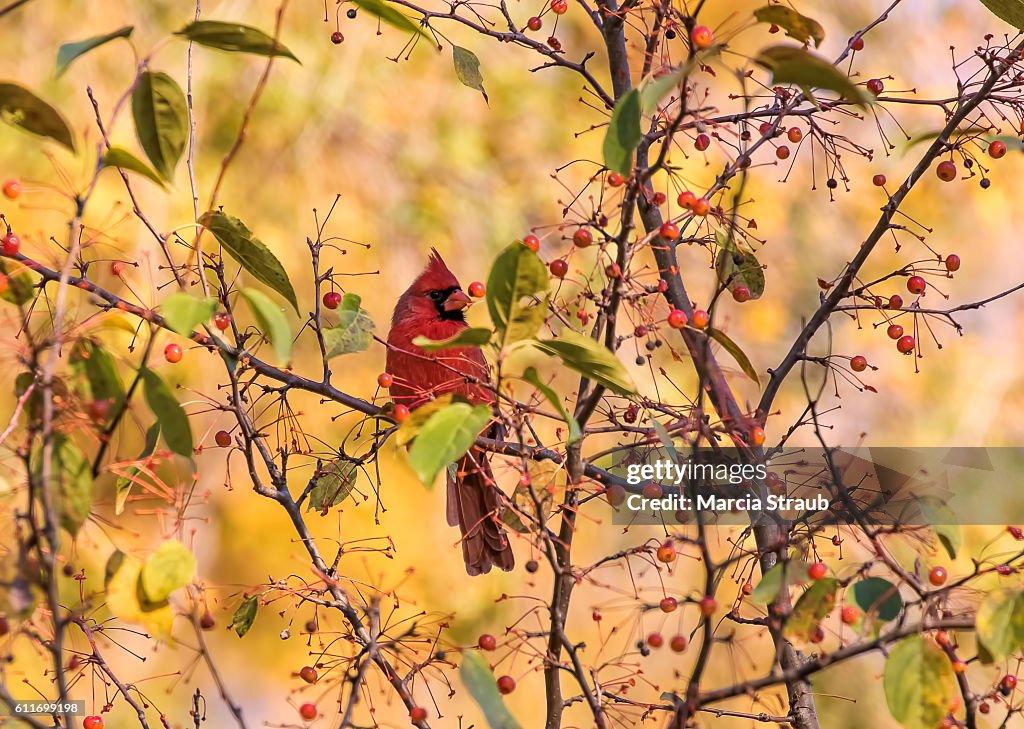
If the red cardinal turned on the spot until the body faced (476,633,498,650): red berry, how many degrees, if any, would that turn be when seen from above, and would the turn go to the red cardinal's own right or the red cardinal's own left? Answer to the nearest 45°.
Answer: approximately 45° to the red cardinal's own left

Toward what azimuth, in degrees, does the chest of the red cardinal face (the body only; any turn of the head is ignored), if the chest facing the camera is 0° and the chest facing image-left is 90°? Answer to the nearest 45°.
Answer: approximately 45°

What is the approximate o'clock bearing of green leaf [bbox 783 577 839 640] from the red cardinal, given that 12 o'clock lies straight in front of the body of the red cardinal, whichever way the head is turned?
The green leaf is roughly at 10 o'clock from the red cardinal.

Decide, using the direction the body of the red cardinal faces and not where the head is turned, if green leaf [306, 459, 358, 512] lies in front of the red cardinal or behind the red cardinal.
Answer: in front

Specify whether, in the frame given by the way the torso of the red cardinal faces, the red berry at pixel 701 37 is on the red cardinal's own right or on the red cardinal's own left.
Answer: on the red cardinal's own left
